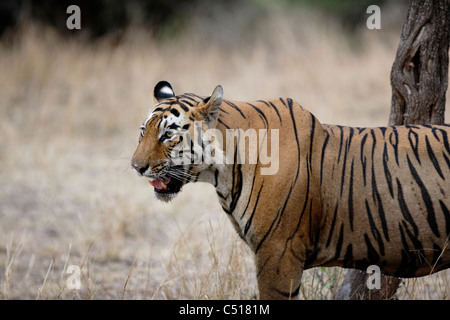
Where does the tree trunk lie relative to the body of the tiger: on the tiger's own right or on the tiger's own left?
on the tiger's own right

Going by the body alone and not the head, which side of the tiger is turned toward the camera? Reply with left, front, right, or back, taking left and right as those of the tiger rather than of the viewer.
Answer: left
